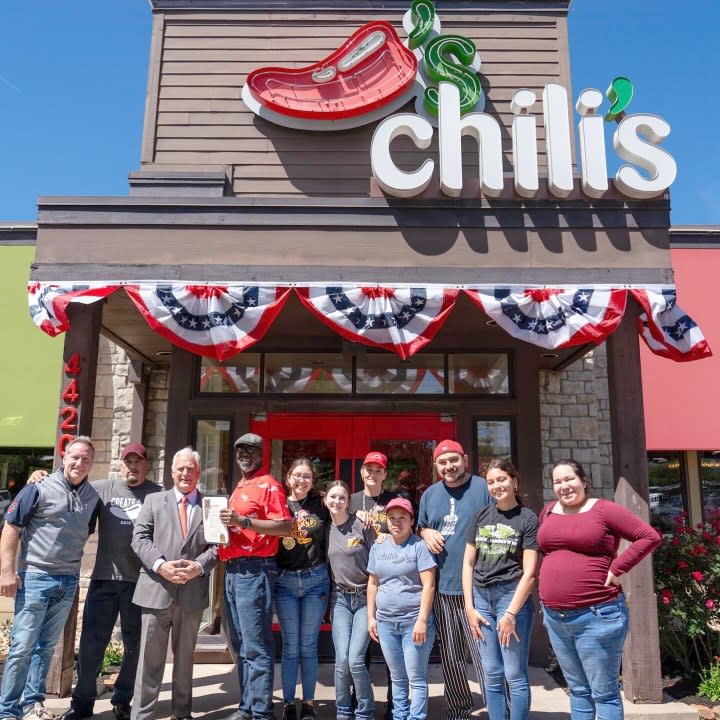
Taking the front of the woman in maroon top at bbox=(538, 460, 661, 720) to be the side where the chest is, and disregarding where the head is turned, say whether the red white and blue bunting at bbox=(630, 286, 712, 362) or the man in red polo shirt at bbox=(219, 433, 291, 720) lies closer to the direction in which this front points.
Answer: the man in red polo shirt

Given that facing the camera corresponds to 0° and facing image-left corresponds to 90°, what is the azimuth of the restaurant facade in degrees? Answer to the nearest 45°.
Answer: approximately 0°

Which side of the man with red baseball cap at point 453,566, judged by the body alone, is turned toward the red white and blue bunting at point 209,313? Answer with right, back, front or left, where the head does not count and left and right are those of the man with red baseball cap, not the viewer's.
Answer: right

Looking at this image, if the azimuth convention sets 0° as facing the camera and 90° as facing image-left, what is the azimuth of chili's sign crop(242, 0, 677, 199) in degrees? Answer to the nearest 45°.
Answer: approximately 0°

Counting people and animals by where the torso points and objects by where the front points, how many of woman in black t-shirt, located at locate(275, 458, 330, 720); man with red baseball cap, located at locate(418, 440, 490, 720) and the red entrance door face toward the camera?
3

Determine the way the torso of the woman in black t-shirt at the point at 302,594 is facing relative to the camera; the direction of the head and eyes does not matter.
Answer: toward the camera

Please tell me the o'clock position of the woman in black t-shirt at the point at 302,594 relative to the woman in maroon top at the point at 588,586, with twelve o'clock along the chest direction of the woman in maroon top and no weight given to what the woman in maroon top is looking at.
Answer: The woman in black t-shirt is roughly at 2 o'clock from the woman in maroon top.

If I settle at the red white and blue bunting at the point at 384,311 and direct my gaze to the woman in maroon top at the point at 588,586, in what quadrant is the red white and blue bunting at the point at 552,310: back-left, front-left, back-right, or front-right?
front-left

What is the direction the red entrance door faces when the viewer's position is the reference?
facing the viewer

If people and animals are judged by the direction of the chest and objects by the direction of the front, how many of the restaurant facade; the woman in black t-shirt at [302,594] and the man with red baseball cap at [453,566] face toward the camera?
3
